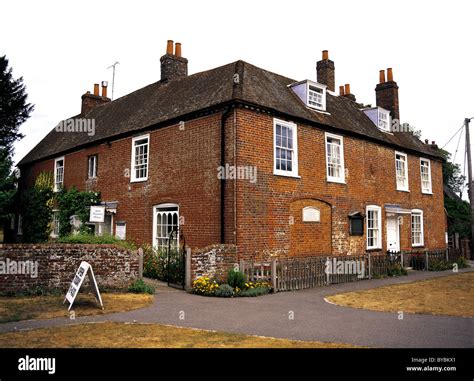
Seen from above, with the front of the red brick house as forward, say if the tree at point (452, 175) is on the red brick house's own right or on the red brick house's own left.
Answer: on the red brick house's own left

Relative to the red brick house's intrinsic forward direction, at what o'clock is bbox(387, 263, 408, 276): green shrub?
The green shrub is roughly at 10 o'clock from the red brick house.

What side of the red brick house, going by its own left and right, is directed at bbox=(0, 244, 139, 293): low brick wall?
right

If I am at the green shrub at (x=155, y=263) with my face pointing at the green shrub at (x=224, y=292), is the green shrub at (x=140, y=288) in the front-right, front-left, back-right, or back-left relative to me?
front-right

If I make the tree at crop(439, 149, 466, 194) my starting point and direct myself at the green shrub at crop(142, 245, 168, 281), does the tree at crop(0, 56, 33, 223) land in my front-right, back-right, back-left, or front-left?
front-right

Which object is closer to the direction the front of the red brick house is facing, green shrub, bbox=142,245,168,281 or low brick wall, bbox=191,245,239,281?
the low brick wall

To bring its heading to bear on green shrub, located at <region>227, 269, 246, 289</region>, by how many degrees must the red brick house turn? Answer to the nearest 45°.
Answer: approximately 45° to its right

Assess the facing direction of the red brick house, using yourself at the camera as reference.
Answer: facing the viewer and to the right of the viewer
